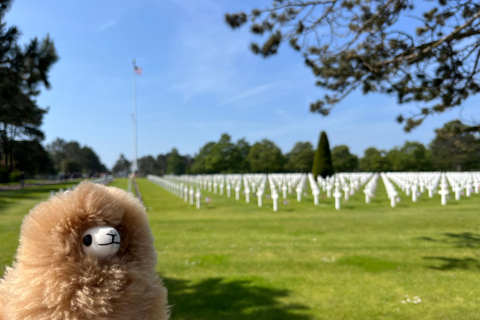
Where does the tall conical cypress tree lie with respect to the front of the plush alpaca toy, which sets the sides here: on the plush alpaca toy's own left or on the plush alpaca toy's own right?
on the plush alpaca toy's own left

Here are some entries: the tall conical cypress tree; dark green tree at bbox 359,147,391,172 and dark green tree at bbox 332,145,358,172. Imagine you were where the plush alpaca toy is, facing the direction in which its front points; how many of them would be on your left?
3

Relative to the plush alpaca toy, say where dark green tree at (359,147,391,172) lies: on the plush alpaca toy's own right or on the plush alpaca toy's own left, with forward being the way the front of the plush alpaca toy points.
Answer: on the plush alpaca toy's own left

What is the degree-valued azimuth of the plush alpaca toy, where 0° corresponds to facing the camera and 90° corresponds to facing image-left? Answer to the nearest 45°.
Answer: approximately 315°

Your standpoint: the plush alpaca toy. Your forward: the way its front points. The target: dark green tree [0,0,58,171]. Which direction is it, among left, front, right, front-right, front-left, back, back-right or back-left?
back-left
